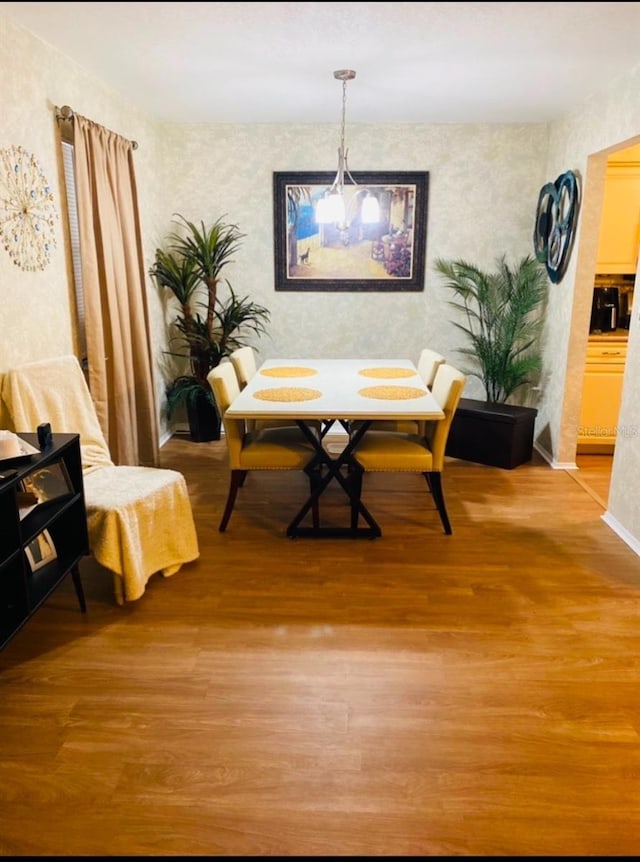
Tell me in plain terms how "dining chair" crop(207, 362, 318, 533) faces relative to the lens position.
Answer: facing to the right of the viewer

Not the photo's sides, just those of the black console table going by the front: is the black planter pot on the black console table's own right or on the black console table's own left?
on the black console table's own left

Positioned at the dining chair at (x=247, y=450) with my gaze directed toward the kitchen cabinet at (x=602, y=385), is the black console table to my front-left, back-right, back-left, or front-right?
back-right

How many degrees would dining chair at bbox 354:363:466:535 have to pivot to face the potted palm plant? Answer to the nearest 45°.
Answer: approximately 90° to its right

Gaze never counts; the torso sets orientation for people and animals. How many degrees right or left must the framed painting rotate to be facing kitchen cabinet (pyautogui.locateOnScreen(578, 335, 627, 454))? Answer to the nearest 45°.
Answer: approximately 90° to its left

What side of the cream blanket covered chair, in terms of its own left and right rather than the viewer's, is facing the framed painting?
left

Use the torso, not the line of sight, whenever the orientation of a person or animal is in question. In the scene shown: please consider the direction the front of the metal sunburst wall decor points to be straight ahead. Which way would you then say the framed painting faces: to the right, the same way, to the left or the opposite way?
to the right

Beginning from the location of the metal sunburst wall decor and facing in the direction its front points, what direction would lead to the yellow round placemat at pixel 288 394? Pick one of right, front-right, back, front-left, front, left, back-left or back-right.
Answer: front-left

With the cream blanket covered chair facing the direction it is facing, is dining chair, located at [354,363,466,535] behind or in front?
in front

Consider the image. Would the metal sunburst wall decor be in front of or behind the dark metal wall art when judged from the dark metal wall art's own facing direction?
in front

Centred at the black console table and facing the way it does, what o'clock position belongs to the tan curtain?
The tan curtain is roughly at 8 o'clock from the black console table.

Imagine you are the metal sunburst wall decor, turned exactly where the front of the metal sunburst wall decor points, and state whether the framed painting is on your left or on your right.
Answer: on your left
